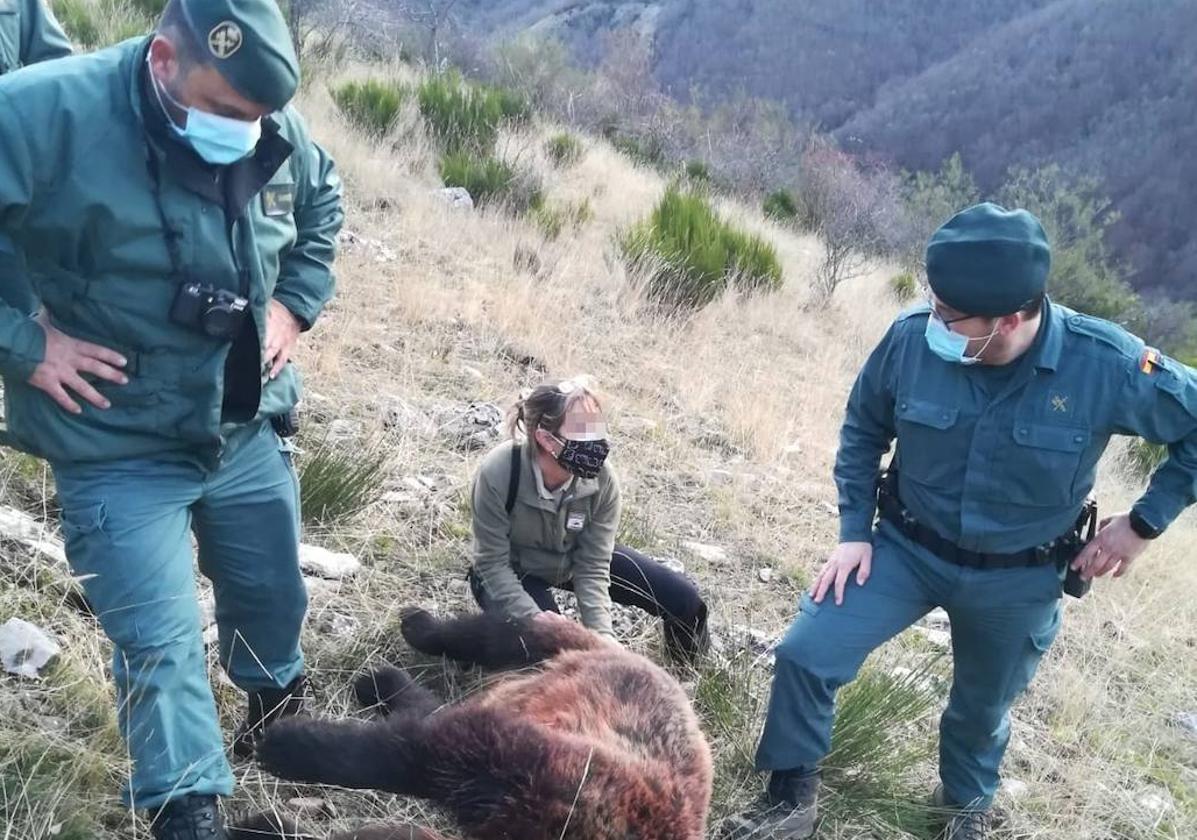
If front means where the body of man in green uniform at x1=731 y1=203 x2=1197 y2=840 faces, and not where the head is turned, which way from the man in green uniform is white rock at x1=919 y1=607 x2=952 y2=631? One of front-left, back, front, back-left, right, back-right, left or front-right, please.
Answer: back-right

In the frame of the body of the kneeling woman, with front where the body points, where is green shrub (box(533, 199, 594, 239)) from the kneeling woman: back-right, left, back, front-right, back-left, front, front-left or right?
back-left

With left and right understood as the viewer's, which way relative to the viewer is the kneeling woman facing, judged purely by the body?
facing the viewer and to the right of the viewer

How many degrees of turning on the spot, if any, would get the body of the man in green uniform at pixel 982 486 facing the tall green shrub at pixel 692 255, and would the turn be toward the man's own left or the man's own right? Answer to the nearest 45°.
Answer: approximately 90° to the man's own right

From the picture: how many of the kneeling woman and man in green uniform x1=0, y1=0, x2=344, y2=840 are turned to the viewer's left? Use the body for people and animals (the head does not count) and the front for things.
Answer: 0

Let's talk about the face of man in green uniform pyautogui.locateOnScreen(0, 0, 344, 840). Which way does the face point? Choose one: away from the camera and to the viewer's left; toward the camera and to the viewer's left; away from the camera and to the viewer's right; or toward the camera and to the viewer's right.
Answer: toward the camera and to the viewer's right

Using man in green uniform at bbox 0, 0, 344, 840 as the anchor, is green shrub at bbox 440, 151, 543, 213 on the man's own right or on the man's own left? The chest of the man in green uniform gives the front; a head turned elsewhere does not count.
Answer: on the man's own left

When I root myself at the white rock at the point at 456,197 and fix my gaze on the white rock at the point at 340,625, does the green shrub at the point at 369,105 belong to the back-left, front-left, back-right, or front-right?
back-right

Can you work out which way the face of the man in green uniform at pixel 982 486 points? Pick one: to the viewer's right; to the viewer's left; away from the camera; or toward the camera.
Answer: to the viewer's left

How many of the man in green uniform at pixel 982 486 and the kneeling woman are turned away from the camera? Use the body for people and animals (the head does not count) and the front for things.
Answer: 0

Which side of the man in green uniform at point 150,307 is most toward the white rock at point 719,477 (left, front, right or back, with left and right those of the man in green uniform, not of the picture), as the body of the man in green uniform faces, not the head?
left
